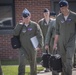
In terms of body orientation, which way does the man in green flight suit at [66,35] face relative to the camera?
toward the camera

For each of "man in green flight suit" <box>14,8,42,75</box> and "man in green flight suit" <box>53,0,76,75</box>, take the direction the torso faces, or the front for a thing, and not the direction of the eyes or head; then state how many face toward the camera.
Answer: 2

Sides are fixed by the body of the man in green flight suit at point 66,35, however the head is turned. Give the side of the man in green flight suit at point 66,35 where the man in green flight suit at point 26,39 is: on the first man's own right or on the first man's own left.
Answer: on the first man's own right

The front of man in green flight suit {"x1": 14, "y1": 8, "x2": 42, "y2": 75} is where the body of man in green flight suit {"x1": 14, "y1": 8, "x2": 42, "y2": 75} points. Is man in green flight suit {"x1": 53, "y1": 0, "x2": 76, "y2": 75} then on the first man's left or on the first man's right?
on the first man's left

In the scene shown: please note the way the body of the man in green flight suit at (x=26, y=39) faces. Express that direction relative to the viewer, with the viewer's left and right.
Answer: facing the viewer
